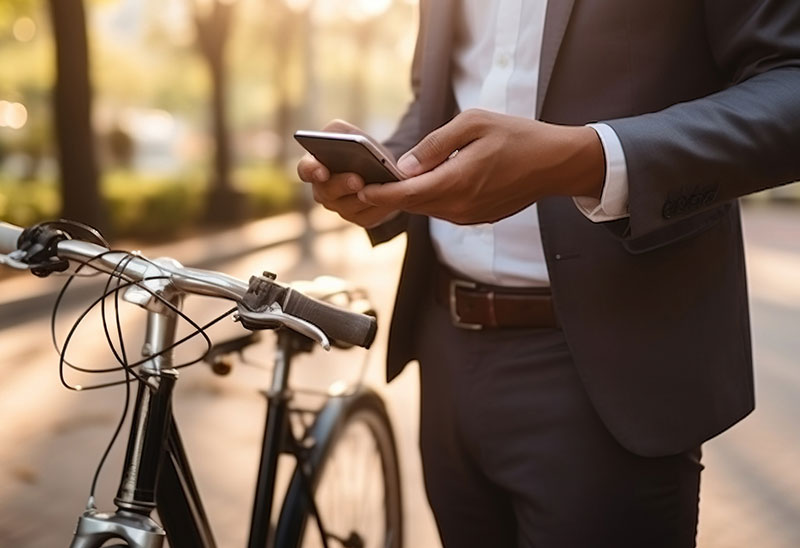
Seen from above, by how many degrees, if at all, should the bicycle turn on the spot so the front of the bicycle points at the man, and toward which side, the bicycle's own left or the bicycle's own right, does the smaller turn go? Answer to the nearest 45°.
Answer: approximately 135° to the bicycle's own left

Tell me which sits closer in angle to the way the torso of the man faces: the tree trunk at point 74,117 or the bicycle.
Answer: the bicycle

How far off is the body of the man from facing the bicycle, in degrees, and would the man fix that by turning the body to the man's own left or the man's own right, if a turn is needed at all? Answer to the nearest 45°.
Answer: approximately 45° to the man's own right

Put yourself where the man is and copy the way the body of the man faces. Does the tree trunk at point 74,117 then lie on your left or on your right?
on your right

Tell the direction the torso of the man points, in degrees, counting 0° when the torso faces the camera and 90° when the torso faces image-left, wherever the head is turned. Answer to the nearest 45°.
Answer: approximately 45°

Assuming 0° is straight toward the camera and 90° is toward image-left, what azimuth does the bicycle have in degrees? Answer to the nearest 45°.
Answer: approximately 45°

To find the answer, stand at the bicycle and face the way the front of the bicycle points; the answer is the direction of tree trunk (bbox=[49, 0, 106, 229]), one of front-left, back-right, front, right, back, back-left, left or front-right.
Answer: back-right

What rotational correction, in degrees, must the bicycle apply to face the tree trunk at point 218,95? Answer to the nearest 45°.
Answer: approximately 135° to its right
